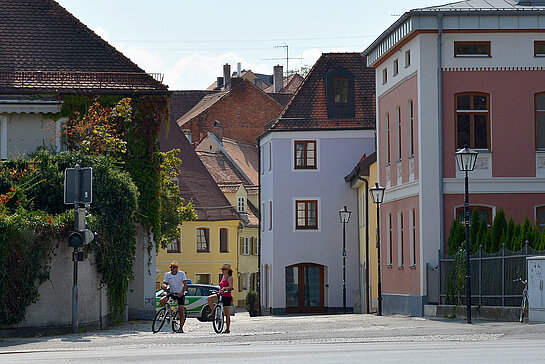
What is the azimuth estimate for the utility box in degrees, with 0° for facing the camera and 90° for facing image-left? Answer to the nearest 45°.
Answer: approximately 0°

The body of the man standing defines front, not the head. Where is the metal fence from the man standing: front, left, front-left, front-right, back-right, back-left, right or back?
back-left

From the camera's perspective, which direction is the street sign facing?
away from the camera

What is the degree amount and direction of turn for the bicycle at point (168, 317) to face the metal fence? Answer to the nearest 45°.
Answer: approximately 135° to its left

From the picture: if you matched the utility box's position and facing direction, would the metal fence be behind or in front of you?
behind

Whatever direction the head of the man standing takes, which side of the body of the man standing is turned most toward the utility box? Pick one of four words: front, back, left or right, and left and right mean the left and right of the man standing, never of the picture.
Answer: left

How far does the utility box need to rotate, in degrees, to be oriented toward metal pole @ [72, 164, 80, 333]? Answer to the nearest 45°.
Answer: approximately 90° to its right

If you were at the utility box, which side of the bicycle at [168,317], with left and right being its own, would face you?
left

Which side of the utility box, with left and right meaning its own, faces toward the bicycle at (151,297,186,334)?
right
